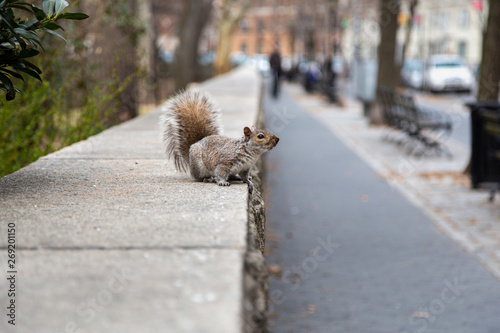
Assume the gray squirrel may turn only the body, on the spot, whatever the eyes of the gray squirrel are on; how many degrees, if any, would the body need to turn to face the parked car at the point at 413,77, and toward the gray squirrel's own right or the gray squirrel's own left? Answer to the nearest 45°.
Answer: approximately 90° to the gray squirrel's own left

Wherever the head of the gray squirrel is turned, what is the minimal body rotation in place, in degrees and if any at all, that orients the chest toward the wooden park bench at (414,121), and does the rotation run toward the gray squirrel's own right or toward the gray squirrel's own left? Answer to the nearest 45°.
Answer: approximately 90° to the gray squirrel's own left

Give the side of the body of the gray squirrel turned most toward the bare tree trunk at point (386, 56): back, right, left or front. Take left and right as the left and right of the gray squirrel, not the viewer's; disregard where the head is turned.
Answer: left

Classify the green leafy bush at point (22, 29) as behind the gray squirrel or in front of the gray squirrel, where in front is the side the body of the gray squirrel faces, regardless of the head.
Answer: behind

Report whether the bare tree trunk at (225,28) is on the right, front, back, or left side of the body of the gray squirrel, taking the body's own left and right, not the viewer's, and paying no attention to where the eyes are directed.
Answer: left

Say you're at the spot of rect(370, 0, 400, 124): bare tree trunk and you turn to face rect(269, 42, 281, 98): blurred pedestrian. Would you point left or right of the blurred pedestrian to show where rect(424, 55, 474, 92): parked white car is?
right

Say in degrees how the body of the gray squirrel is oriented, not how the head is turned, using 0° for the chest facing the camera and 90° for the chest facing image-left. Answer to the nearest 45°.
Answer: approximately 270°
